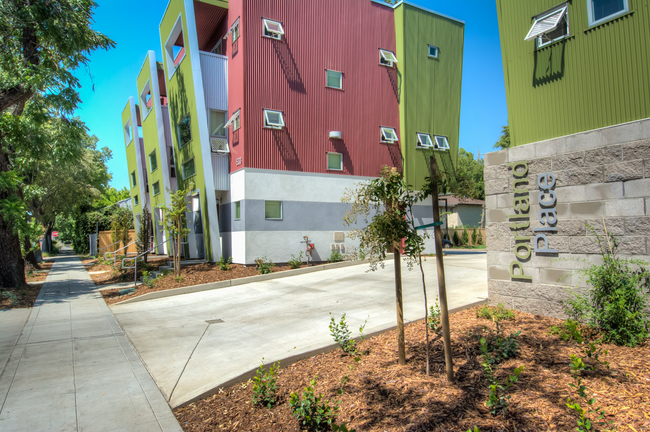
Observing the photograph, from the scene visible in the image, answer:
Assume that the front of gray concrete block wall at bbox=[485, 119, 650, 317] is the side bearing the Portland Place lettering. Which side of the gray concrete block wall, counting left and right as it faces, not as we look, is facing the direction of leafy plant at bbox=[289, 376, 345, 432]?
front

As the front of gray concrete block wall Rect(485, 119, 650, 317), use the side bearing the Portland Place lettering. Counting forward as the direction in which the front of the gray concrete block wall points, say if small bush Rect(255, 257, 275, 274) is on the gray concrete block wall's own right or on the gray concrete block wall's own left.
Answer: on the gray concrete block wall's own right

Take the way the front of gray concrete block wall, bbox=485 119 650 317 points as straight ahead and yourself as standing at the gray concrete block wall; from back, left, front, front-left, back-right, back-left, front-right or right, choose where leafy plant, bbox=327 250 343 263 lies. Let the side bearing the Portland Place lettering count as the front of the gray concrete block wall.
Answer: right

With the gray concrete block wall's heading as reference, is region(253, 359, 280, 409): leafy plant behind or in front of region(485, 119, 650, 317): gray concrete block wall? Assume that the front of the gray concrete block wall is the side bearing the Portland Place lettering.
in front

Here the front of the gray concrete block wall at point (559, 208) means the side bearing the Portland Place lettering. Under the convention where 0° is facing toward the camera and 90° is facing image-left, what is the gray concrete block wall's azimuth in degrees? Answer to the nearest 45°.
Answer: approximately 45°

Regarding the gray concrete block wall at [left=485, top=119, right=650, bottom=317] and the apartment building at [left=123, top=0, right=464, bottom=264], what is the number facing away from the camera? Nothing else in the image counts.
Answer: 0
